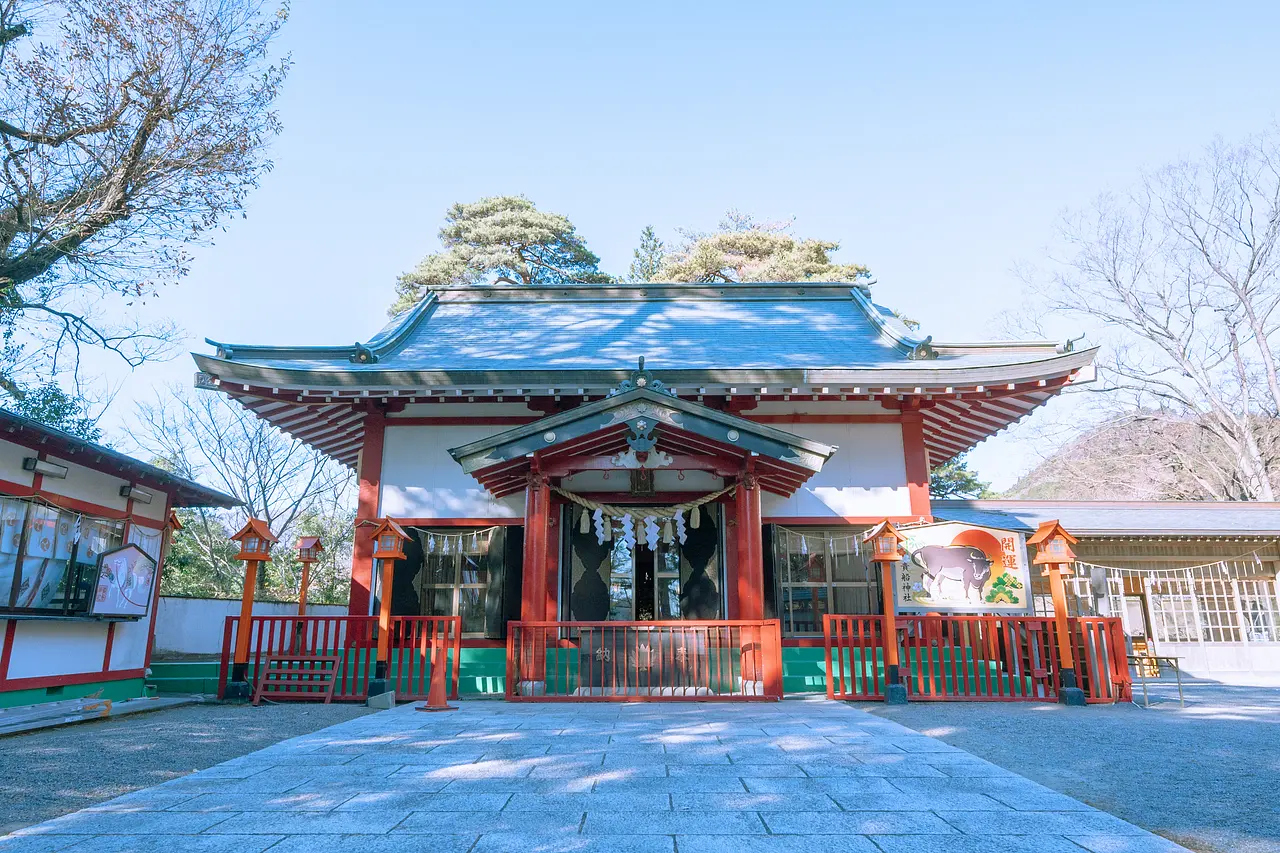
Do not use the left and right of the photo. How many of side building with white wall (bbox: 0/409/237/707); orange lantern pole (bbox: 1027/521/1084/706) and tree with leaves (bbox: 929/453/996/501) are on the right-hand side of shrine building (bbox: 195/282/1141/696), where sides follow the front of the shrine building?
1

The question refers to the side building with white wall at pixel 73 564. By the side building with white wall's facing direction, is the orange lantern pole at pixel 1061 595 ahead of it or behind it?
ahead

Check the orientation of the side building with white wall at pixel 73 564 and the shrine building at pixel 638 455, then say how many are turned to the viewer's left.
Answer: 0

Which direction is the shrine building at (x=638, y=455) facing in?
toward the camera

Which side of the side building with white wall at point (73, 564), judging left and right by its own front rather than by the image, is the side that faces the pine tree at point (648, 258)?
left

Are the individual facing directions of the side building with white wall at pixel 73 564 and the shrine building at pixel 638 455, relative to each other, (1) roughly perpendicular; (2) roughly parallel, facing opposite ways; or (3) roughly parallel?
roughly perpendicular

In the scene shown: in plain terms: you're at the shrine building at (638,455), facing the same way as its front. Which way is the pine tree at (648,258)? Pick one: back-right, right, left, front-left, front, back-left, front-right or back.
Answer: back

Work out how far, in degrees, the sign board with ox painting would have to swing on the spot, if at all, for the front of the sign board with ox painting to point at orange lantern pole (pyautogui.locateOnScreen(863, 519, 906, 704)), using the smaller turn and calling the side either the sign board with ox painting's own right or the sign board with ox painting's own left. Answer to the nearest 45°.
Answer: approximately 45° to the sign board with ox painting's own right

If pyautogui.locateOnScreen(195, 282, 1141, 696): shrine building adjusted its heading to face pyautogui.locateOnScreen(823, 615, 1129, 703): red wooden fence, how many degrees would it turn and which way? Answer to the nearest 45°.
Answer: approximately 90° to its left

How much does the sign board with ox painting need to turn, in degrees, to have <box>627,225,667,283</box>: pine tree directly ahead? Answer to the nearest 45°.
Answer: approximately 135° to its right

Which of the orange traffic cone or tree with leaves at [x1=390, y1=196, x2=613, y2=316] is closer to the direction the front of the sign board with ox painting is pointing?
the orange traffic cone

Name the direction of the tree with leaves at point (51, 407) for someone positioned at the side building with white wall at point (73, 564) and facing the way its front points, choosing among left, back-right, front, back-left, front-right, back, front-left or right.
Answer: back-left

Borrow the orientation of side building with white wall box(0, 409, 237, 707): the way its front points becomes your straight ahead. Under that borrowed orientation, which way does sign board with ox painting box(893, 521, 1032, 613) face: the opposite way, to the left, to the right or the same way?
to the right
